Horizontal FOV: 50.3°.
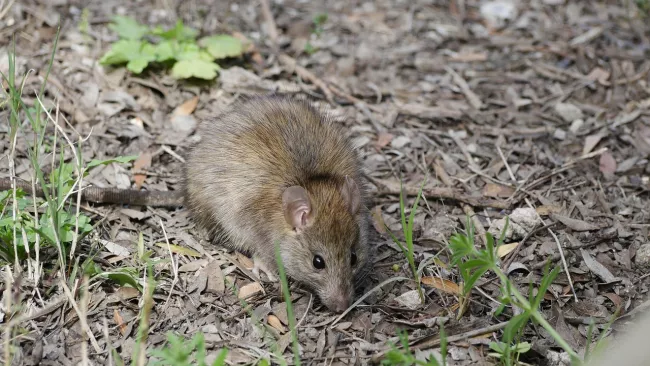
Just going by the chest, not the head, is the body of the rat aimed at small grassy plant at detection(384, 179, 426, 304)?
yes

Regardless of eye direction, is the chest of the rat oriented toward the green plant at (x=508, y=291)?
yes

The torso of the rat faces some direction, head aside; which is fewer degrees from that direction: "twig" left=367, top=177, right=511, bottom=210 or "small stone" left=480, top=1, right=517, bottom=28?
the twig

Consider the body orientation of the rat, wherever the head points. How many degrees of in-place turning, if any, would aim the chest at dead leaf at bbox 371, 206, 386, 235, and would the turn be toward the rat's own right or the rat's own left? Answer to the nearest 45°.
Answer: approximately 45° to the rat's own left

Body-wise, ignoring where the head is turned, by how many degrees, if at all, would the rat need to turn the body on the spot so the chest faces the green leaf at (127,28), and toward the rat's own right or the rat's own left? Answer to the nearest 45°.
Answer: approximately 180°

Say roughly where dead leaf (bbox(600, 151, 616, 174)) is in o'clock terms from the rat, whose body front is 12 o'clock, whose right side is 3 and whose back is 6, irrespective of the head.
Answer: The dead leaf is roughly at 10 o'clock from the rat.

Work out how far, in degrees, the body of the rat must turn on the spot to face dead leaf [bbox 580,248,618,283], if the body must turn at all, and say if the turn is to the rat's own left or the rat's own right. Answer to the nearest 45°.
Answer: approximately 45° to the rat's own left

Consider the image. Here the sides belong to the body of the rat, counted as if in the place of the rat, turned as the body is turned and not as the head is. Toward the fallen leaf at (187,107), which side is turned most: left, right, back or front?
back

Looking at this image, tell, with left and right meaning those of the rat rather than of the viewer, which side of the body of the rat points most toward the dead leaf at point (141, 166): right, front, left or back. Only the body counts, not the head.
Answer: back

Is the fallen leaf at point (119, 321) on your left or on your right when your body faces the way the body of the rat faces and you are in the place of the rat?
on your right

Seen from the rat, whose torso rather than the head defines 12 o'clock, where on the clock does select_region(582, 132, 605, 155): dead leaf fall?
The dead leaf is roughly at 10 o'clock from the rat.

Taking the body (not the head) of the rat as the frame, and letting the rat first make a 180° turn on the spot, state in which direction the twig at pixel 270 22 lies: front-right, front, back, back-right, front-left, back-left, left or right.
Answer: front-right

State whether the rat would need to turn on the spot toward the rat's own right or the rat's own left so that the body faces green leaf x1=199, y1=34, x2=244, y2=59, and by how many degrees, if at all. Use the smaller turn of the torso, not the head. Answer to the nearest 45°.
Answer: approximately 135° to the rat's own left

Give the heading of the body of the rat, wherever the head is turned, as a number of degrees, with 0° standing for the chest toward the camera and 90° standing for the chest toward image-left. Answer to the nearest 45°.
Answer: approximately 315°
